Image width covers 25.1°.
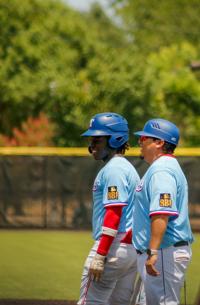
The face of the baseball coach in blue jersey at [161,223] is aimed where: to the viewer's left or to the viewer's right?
to the viewer's left

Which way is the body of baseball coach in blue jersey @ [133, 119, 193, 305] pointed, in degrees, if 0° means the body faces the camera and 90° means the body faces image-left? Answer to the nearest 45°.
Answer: approximately 90°

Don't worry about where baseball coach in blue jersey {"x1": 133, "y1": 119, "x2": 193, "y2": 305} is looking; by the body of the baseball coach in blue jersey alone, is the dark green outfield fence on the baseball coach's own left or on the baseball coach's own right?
on the baseball coach's own right

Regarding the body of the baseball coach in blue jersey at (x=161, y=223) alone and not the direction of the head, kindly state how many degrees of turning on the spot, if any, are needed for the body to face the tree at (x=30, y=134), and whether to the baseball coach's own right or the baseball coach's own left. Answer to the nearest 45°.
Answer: approximately 90° to the baseball coach's own right

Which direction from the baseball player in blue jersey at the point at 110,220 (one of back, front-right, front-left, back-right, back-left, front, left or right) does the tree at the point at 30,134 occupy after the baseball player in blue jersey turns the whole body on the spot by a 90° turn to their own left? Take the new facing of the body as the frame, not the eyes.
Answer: back
